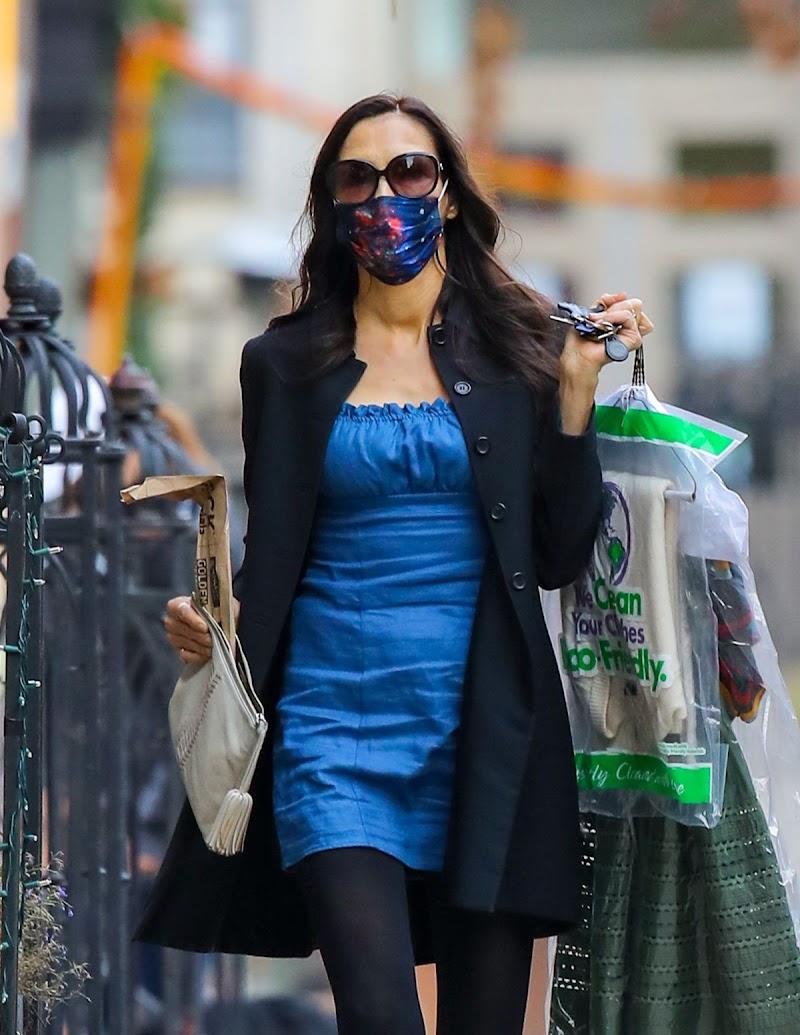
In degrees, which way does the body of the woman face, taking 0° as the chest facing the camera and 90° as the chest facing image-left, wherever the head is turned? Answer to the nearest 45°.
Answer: approximately 0°

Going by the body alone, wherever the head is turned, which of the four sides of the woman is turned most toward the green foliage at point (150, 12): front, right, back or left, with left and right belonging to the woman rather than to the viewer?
back

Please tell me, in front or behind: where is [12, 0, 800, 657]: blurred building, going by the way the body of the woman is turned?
behind

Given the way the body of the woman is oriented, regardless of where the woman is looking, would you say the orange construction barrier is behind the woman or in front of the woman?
behind

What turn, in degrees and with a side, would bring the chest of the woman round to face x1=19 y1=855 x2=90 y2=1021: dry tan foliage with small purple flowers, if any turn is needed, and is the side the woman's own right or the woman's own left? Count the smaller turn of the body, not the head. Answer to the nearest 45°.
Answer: approximately 90° to the woman's own right

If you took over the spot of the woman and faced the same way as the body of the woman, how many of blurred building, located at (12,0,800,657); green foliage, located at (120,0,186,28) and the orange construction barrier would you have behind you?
3
